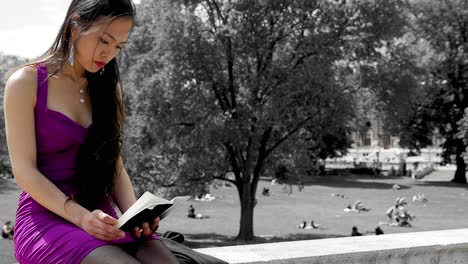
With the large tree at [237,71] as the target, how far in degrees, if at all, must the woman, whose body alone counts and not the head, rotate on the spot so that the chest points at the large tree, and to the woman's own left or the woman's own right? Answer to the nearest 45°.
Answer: approximately 135° to the woman's own left

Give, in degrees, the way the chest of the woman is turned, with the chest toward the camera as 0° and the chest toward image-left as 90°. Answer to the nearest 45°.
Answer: approximately 315°

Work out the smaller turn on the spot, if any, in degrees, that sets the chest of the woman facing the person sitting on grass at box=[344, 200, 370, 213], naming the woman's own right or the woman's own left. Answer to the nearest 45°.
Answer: approximately 90° to the woman's own left

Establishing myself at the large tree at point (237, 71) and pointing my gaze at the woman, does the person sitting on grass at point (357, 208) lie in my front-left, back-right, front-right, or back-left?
back-left
